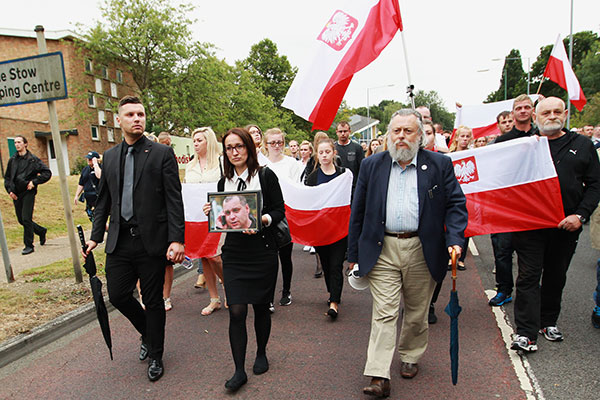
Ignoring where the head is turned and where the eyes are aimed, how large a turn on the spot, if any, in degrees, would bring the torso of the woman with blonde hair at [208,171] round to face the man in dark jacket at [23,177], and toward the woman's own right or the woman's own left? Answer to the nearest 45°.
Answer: approximately 90° to the woman's own right

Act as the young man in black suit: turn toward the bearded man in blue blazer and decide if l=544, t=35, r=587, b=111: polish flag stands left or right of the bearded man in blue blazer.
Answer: left

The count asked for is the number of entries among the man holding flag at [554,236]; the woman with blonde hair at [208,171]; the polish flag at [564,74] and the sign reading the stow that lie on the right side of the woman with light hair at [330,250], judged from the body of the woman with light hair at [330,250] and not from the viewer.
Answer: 2

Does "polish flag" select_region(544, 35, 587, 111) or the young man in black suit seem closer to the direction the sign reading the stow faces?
the young man in black suit

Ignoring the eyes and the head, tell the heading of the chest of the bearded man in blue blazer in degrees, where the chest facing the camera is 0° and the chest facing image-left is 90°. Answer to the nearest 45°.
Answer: approximately 0°

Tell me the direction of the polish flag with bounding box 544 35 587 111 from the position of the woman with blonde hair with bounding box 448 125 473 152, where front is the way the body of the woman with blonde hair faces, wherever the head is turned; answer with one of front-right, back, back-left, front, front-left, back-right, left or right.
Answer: back-left

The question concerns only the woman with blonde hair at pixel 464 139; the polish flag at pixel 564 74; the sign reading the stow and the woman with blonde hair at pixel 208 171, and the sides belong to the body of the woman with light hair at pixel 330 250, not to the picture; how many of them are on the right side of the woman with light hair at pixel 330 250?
2

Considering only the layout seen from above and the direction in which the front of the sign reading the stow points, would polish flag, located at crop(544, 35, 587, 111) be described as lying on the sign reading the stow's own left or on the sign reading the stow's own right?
on the sign reading the stow's own left

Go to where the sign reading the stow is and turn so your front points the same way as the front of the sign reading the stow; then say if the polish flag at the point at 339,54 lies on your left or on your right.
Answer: on your left
